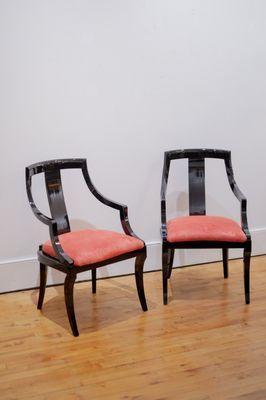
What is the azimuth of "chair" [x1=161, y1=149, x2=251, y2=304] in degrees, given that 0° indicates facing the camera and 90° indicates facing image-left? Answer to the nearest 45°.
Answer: approximately 0°

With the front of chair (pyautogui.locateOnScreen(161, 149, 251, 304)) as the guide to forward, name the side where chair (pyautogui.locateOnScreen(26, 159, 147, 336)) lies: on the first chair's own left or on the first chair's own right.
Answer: on the first chair's own right
